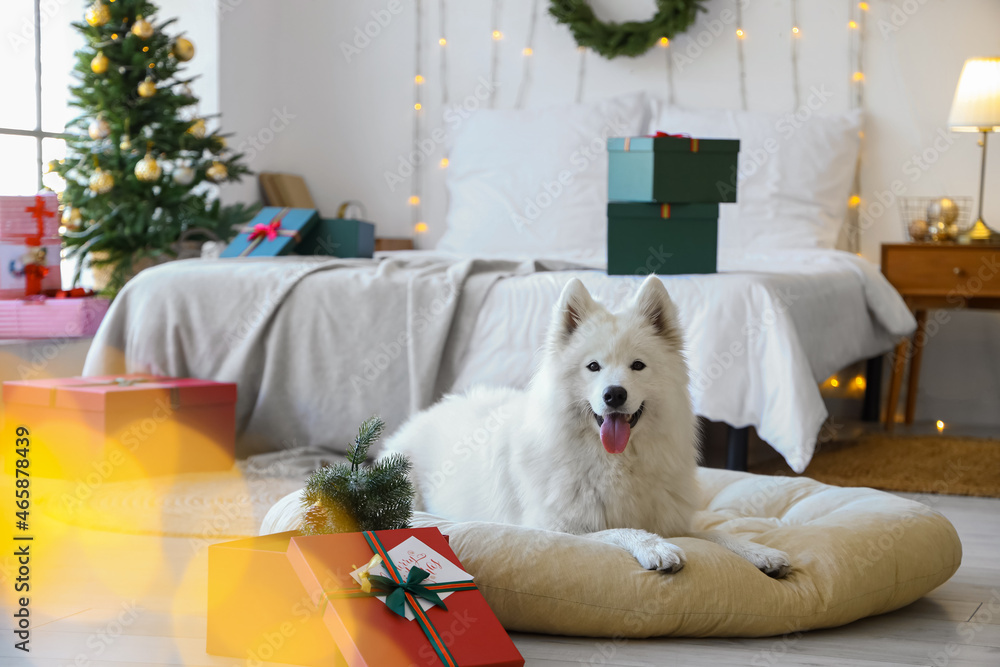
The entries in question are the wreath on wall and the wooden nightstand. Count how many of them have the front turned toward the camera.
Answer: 2

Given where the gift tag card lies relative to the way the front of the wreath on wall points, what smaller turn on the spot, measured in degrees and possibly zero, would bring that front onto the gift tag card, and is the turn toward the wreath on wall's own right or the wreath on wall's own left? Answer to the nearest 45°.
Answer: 0° — it already faces it

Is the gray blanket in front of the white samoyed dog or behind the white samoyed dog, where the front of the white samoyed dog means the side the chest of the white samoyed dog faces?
behind

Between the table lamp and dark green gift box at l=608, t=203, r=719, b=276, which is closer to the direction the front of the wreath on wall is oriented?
the dark green gift box

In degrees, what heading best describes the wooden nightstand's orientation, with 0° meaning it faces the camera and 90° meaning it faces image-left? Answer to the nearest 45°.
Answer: approximately 0°

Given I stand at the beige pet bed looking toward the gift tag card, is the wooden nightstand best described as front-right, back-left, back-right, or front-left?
back-right
